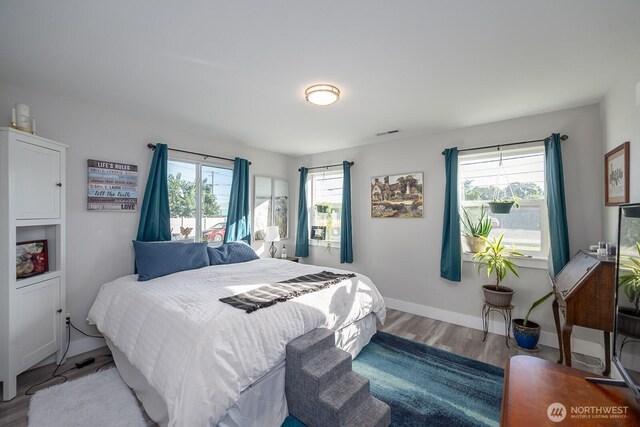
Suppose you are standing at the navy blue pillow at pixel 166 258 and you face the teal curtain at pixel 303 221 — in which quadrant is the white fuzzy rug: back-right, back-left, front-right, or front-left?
back-right

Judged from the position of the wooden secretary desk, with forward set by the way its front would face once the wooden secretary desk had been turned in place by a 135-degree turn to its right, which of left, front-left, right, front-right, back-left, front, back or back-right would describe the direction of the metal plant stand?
left

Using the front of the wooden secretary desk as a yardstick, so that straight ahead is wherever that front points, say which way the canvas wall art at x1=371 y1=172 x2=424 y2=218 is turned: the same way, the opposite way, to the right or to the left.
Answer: to the left

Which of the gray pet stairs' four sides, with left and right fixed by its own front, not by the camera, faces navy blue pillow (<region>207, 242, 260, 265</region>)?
back

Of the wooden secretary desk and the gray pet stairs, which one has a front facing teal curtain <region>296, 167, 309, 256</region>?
the wooden secretary desk

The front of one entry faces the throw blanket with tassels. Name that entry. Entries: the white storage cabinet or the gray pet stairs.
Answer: the white storage cabinet

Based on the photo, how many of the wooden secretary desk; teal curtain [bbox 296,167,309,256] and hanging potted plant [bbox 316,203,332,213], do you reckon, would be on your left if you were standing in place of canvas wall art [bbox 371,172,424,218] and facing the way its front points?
1

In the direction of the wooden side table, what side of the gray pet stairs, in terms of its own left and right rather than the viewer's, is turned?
front

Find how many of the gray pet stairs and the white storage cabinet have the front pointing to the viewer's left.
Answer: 0

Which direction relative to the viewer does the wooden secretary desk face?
to the viewer's left

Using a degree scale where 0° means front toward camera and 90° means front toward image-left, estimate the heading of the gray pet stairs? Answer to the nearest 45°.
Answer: approximately 315°

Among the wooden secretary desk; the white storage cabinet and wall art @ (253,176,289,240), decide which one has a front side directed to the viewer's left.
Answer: the wooden secretary desk

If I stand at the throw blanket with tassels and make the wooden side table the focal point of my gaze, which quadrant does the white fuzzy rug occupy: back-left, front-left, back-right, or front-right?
back-right

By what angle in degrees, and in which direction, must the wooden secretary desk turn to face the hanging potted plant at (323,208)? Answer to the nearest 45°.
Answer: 0° — it already faces it

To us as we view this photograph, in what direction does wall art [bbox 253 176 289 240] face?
facing the viewer and to the right of the viewer

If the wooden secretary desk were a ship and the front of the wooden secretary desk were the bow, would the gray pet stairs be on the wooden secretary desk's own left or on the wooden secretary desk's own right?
on the wooden secretary desk's own left

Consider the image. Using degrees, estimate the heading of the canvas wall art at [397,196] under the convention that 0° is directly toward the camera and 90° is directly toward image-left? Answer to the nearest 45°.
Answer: approximately 45°
